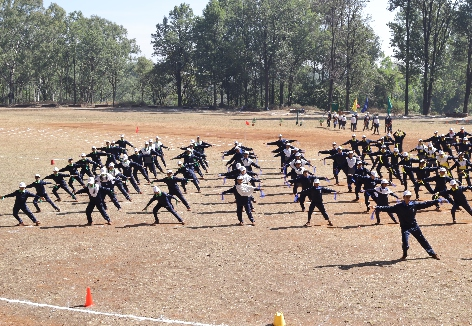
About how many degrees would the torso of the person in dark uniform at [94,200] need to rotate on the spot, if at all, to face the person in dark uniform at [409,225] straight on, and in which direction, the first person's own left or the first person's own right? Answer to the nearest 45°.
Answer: approximately 45° to the first person's own left

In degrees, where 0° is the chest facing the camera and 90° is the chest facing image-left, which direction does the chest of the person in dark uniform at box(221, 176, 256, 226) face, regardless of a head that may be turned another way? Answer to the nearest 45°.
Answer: approximately 0°

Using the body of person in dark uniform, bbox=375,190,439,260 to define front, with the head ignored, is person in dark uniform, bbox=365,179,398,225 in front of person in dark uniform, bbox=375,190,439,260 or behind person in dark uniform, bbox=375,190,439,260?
behind

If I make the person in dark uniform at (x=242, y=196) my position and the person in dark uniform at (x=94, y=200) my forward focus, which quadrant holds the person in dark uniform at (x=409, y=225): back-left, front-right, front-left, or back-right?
back-left

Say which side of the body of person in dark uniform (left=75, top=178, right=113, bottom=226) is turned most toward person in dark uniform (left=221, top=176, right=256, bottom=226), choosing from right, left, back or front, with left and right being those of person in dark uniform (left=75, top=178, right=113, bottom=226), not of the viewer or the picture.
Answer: left

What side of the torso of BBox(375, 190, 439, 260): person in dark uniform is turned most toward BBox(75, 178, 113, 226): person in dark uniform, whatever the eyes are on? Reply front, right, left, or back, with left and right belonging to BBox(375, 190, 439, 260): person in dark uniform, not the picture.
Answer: right

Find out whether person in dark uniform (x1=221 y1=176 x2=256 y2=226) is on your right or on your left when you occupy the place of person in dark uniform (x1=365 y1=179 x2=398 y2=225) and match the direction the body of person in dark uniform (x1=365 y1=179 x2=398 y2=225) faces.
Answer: on your right

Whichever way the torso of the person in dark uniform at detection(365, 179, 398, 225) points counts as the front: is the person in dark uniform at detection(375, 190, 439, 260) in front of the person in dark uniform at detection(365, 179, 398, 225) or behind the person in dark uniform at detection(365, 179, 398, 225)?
in front

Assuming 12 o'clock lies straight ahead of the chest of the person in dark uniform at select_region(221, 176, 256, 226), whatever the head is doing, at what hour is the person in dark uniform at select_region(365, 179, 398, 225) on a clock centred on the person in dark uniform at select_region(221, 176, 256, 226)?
the person in dark uniform at select_region(365, 179, 398, 225) is roughly at 9 o'clock from the person in dark uniform at select_region(221, 176, 256, 226).

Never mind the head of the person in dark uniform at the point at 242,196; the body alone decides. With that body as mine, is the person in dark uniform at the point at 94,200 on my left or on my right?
on my right
